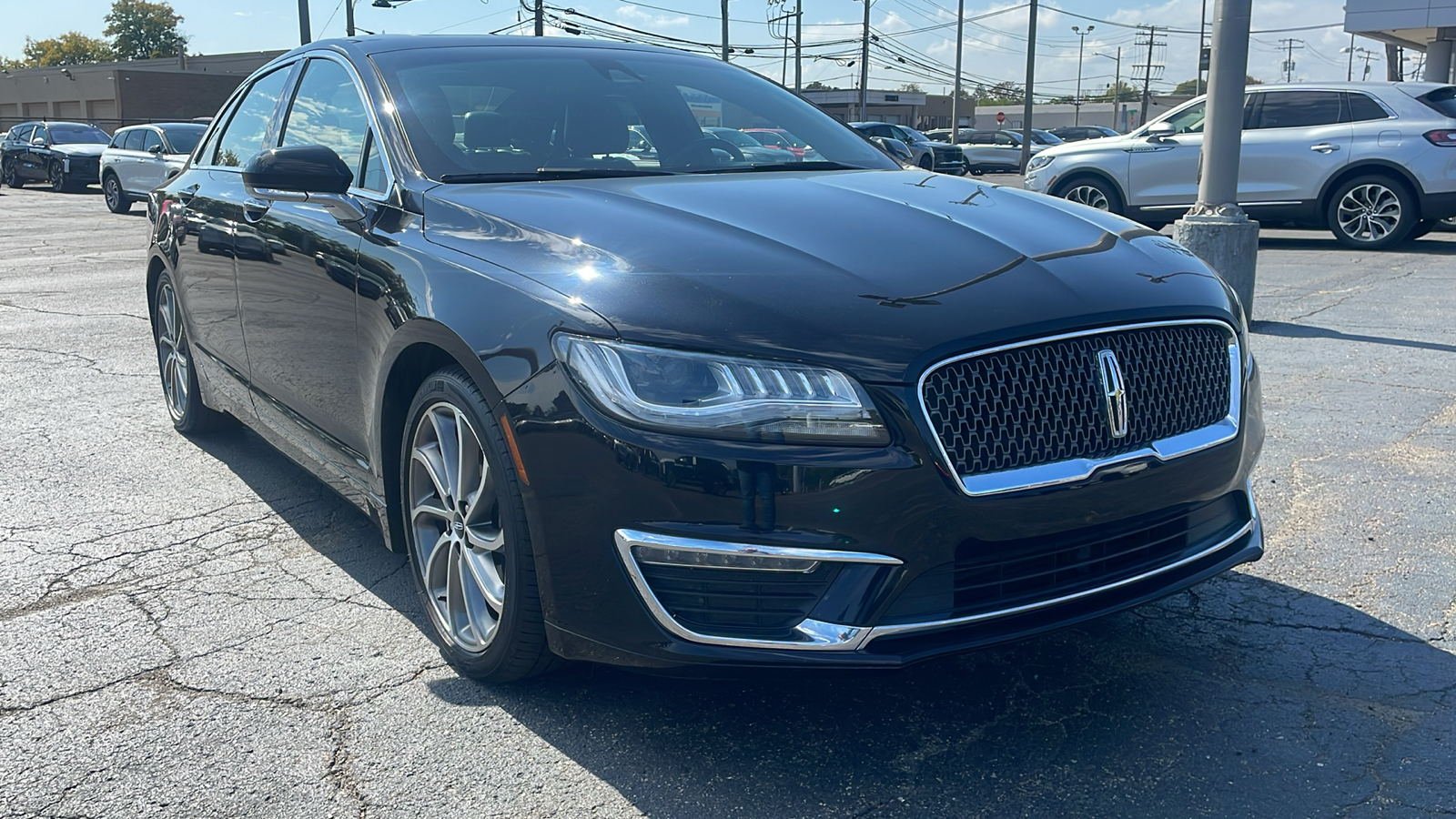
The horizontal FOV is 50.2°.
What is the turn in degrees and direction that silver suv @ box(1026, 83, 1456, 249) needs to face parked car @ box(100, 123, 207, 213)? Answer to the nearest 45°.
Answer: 0° — it already faces it

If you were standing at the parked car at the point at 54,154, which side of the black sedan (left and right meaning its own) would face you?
back

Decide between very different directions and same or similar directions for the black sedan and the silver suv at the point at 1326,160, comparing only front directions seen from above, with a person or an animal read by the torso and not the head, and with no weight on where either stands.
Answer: very different directions

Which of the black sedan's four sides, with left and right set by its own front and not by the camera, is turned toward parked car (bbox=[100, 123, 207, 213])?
back

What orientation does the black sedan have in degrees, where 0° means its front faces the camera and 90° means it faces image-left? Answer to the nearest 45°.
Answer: approximately 315°

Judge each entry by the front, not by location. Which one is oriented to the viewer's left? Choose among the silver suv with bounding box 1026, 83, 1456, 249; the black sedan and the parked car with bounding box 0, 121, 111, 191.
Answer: the silver suv

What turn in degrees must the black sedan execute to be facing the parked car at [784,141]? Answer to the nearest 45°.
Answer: approximately 135° to its left

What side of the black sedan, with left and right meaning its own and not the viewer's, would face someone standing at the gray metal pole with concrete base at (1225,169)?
left

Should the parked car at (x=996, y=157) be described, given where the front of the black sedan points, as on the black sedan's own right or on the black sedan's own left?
on the black sedan's own left

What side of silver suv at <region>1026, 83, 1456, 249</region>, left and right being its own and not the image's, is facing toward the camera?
left

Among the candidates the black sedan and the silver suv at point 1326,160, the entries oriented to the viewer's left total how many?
1

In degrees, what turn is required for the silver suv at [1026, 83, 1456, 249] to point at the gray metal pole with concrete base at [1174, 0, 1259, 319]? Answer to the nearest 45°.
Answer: approximately 90° to its left

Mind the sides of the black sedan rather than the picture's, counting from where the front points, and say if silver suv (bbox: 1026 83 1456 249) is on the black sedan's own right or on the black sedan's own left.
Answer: on the black sedan's own left

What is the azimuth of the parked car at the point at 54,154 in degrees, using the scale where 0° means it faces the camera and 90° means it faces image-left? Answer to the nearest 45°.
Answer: approximately 315°
